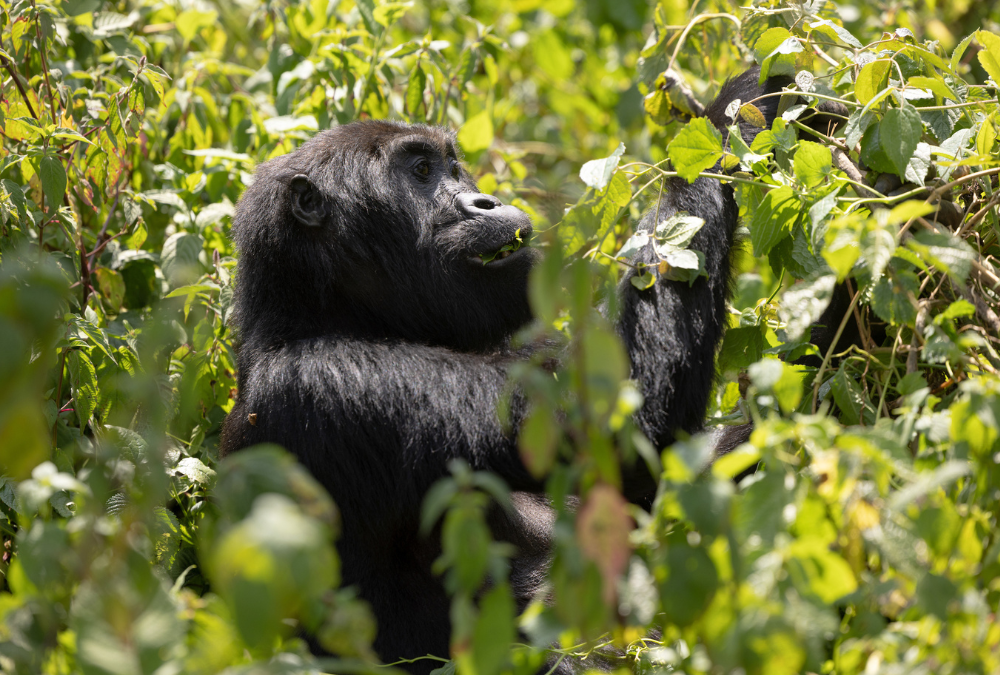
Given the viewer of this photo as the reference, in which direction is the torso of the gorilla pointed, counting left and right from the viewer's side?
facing to the right of the viewer

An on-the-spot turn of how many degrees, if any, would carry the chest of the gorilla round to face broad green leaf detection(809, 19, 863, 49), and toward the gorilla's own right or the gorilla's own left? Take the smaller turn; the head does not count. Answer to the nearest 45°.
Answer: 0° — it already faces it

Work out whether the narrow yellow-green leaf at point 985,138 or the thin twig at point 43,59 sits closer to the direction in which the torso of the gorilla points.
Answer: the narrow yellow-green leaf

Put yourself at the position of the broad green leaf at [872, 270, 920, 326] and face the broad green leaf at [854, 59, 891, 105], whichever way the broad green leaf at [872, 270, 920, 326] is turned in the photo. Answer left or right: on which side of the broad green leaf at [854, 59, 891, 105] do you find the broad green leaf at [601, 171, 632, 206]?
left

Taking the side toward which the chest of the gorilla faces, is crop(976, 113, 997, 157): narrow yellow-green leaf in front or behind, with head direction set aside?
in front

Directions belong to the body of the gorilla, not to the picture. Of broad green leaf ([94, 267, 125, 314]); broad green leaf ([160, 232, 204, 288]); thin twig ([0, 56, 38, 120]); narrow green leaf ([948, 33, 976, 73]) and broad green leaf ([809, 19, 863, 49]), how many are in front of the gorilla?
2

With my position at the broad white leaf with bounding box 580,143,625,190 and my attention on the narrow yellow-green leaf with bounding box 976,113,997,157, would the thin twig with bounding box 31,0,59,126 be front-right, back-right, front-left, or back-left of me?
back-left

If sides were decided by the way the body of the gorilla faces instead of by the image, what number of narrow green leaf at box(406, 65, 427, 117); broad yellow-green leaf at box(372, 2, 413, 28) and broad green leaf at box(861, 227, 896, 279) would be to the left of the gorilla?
2
